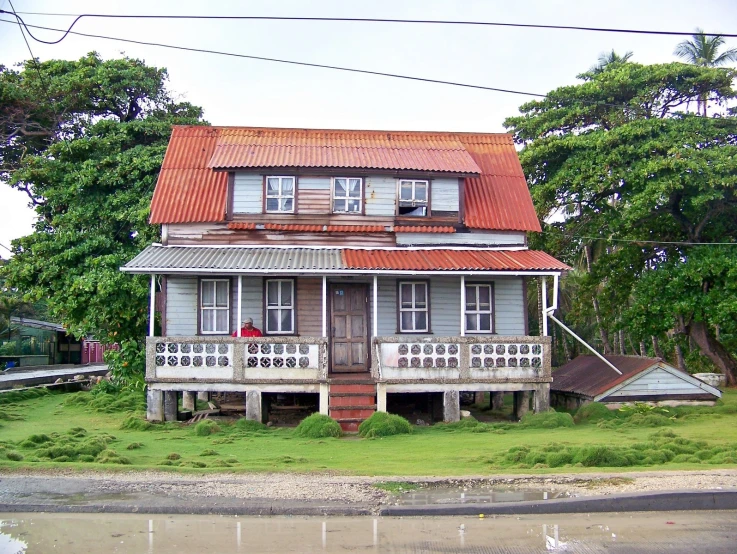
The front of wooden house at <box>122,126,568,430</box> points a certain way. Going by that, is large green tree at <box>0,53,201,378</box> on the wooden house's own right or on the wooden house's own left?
on the wooden house's own right

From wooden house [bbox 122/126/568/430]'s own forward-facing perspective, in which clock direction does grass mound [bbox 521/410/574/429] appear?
The grass mound is roughly at 10 o'clock from the wooden house.

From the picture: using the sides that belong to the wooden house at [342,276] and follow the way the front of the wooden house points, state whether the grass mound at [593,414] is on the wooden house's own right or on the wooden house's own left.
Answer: on the wooden house's own left

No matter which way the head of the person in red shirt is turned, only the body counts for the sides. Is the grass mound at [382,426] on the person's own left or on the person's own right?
on the person's own left

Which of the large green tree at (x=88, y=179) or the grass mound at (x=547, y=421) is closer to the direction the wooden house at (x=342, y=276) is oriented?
the grass mound

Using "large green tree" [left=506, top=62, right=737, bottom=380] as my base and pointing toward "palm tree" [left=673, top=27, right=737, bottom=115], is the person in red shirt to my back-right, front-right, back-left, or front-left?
back-left

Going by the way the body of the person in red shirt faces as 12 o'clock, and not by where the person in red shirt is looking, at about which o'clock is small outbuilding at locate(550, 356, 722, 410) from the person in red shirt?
The small outbuilding is roughly at 9 o'clock from the person in red shirt.

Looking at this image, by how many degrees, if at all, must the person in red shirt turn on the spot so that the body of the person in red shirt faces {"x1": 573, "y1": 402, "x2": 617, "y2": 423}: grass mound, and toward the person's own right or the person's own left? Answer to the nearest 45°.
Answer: approximately 90° to the person's own left

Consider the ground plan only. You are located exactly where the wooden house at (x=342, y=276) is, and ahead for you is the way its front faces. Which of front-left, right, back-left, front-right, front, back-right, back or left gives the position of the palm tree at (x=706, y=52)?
back-left

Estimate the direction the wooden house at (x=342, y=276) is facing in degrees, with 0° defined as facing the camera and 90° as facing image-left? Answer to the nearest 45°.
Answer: approximately 0°
